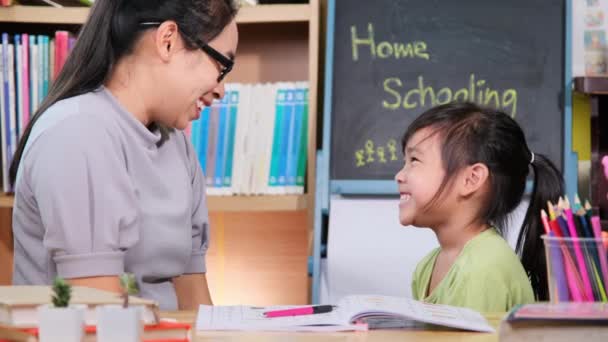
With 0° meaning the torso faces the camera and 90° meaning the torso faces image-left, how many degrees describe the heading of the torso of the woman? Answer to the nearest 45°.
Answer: approximately 315°

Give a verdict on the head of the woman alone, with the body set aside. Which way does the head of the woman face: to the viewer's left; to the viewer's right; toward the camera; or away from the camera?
to the viewer's right

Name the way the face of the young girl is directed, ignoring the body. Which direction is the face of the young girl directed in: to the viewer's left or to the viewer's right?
to the viewer's left

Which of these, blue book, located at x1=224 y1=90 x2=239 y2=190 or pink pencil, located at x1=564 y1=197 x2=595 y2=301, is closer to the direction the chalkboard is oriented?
the pink pencil

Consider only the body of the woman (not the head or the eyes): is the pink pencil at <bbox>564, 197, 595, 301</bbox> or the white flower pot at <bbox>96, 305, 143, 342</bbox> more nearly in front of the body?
the pink pencil

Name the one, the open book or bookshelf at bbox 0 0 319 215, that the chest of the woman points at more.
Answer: the open book

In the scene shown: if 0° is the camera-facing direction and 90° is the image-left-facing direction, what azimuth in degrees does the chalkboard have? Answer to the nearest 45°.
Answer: approximately 0°
